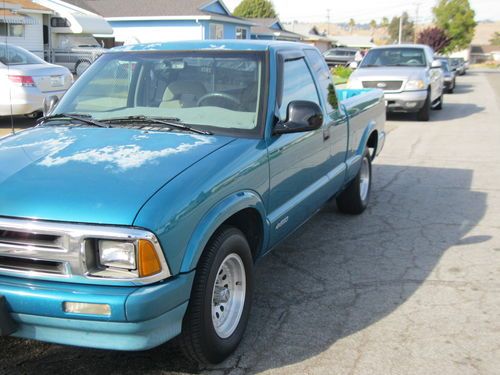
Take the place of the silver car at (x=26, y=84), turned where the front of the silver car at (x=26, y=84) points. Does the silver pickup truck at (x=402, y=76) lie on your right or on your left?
on your right

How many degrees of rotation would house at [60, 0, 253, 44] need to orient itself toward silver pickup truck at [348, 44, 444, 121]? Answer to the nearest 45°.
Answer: approximately 45° to its right

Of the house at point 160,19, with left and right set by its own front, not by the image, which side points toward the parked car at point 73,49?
right

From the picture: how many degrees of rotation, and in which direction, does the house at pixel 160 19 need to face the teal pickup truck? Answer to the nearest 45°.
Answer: approximately 45° to its right

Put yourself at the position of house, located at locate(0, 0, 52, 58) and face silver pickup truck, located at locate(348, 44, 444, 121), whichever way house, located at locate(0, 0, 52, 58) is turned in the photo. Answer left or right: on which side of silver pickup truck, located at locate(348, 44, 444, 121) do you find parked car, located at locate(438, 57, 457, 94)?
left

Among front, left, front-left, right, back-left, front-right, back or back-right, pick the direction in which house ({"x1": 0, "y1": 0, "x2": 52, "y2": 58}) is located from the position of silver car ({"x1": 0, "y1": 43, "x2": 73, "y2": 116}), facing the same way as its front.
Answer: front-right

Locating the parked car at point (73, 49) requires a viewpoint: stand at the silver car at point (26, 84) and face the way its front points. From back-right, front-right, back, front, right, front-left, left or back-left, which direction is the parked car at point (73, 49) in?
front-right

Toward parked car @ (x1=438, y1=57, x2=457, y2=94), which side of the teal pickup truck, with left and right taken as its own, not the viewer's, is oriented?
back

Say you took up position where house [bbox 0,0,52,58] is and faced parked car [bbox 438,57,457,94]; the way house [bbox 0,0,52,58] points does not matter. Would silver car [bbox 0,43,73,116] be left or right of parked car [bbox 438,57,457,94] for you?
right

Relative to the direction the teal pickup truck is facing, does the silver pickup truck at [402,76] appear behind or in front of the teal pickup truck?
behind

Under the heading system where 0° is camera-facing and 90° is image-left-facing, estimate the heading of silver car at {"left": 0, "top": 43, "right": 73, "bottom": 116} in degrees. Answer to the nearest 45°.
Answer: approximately 135°
